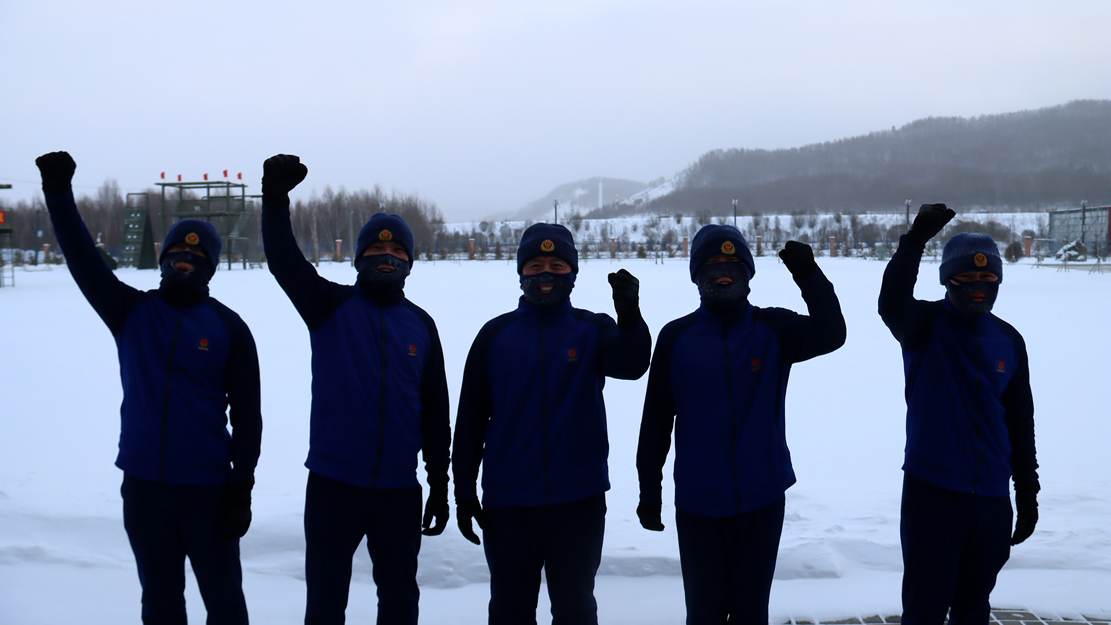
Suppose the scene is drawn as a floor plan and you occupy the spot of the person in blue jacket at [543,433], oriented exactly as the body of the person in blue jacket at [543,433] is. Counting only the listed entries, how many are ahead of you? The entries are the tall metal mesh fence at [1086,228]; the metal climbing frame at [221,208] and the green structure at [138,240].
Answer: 0

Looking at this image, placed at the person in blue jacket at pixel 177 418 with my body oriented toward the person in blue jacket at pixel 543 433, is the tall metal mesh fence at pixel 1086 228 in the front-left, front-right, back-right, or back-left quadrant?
front-left

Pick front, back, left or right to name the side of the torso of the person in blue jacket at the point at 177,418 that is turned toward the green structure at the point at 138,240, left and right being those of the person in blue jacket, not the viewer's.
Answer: back

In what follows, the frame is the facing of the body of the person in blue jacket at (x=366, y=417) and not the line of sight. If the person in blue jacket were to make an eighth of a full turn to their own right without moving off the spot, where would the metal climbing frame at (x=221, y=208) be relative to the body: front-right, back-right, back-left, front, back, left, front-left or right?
back-right

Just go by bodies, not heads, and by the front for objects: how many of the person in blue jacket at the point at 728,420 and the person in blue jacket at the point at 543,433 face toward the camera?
2

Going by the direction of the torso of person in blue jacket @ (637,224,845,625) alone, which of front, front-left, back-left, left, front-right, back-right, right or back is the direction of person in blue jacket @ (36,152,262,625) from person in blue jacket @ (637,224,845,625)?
right

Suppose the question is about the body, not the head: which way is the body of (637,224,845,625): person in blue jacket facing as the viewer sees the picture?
toward the camera

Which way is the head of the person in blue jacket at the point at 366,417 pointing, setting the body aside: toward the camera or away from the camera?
toward the camera

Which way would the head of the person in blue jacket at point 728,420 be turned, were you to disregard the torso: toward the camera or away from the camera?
toward the camera

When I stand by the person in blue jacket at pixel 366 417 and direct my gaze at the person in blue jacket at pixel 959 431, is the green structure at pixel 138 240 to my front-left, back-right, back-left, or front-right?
back-left

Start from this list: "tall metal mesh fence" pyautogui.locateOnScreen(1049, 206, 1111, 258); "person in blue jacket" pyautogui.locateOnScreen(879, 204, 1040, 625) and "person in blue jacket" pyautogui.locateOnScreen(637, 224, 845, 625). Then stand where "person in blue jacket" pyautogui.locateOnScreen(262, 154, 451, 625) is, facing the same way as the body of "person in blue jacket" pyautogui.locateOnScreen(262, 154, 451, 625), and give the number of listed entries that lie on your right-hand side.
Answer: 0

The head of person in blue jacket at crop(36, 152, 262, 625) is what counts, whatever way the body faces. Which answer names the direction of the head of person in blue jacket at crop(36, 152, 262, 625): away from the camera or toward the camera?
toward the camera

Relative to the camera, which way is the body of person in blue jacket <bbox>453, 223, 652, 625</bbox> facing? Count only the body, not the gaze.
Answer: toward the camera

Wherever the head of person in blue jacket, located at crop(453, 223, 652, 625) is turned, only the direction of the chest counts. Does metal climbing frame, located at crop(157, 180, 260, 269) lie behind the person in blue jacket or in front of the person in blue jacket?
behind

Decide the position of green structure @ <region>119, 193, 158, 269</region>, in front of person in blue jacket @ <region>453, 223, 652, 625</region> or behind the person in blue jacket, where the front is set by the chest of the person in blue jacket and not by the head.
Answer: behind

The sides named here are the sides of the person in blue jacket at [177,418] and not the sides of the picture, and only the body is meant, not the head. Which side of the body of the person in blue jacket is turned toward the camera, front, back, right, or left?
front
